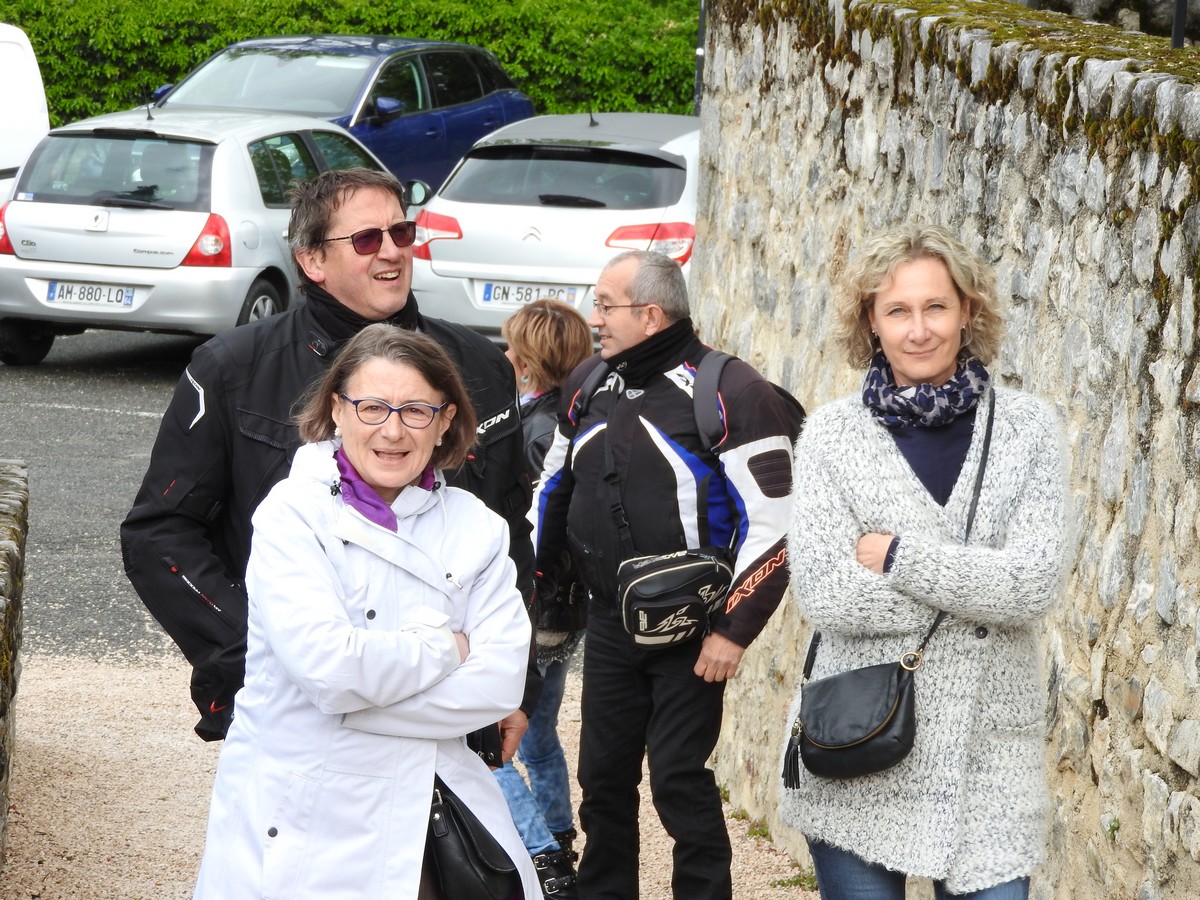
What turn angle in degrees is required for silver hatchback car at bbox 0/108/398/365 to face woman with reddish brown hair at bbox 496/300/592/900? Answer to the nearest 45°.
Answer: approximately 135° to its right

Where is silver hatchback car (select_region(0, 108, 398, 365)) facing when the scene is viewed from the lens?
facing away from the viewer and to the right of the viewer

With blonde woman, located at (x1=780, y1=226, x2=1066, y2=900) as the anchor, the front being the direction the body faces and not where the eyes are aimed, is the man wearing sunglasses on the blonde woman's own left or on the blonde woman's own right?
on the blonde woman's own right

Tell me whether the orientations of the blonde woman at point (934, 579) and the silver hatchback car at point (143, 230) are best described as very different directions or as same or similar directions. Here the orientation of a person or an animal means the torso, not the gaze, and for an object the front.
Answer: very different directions

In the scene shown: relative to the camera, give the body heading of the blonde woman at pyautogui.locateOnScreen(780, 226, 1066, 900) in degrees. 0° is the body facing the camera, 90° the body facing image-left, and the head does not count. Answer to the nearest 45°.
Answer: approximately 0°

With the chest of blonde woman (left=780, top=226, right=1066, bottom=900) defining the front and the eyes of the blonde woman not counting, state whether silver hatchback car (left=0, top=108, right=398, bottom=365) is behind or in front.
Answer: behind

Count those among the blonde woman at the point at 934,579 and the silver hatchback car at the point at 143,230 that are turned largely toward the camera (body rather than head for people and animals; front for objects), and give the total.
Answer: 1

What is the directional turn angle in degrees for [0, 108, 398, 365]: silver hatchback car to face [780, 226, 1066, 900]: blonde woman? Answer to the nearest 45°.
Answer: approximately 135° to its right

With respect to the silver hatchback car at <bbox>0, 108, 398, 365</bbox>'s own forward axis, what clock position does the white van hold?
The white van is roughly at 10 o'clock from the silver hatchback car.
